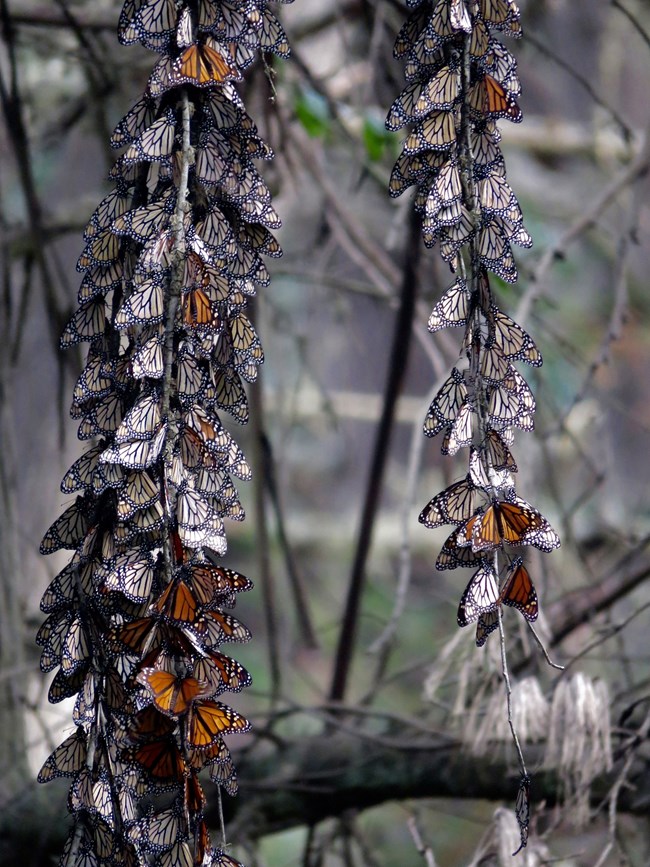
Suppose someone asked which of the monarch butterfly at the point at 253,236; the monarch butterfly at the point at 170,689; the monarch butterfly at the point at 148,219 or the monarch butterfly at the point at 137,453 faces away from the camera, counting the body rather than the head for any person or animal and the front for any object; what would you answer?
the monarch butterfly at the point at 170,689

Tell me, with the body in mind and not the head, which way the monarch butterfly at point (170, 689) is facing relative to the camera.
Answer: away from the camera

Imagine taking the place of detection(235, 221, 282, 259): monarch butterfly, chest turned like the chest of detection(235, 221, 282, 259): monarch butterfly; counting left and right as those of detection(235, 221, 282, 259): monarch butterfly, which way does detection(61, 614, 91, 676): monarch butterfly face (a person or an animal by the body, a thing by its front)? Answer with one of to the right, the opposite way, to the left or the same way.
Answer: the opposite way
